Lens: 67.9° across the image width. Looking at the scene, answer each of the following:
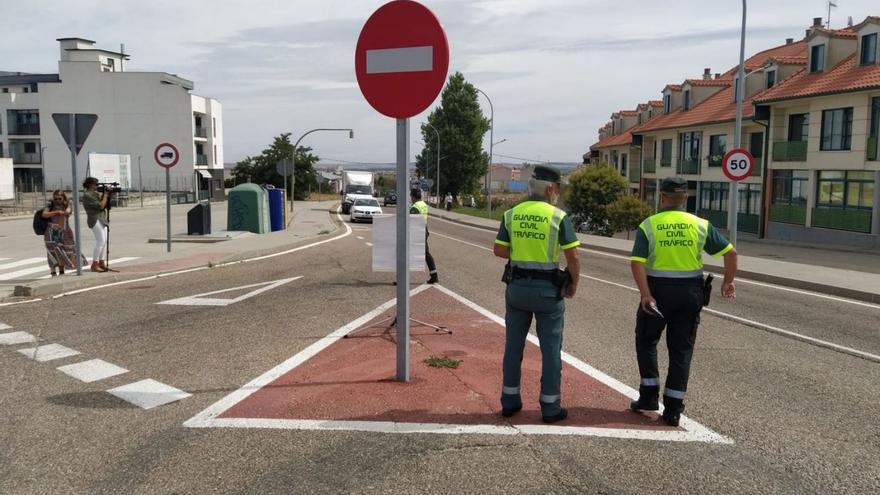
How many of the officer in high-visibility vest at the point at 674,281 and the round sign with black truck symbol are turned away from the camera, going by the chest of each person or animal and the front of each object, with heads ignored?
1

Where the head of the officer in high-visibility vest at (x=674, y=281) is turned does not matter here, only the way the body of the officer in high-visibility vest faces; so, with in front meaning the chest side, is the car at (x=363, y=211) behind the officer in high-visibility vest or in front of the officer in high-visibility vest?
in front

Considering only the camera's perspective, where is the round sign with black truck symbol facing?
facing the viewer

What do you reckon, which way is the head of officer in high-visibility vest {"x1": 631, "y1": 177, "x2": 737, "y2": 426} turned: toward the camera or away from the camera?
away from the camera

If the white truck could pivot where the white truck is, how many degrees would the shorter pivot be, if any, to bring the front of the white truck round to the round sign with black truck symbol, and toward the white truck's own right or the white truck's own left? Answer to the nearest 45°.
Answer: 0° — it already faces it

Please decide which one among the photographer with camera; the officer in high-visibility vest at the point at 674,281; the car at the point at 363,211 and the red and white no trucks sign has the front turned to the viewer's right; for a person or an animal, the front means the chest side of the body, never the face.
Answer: the photographer with camera

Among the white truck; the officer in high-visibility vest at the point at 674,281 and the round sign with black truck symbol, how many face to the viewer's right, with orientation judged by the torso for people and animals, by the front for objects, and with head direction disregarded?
0

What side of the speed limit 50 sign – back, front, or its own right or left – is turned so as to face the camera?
front

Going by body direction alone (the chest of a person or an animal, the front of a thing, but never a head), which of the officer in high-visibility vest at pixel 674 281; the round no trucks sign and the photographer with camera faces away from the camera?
the officer in high-visibility vest

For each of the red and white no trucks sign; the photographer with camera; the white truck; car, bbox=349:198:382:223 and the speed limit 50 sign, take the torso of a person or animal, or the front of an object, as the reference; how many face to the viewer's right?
1

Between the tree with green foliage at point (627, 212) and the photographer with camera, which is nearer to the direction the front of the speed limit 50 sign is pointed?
the photographer with camera

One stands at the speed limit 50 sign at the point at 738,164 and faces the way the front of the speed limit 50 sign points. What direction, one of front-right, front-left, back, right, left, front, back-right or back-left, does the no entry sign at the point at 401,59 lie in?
front

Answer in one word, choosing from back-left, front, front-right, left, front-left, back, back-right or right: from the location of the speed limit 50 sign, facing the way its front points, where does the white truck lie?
back-right

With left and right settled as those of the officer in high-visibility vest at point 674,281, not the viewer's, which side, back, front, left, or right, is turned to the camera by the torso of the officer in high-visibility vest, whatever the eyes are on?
back

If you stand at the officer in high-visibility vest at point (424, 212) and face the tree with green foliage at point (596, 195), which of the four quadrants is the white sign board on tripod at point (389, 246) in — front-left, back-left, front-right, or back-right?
back-right

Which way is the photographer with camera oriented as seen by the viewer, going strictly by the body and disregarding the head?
to the viewer's right

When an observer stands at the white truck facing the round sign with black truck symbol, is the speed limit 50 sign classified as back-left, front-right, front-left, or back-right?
front-left

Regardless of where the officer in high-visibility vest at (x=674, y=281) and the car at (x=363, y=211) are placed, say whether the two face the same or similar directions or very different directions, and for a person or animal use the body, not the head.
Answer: very different directions
